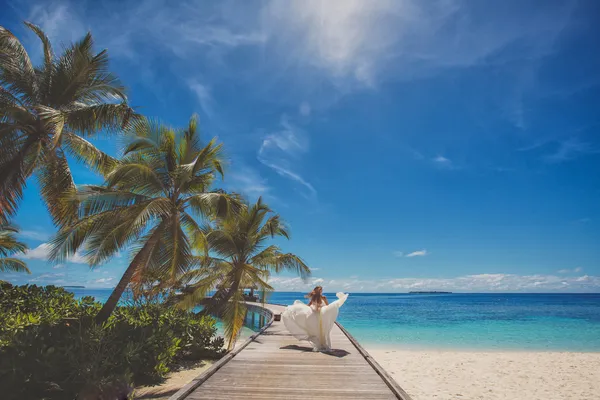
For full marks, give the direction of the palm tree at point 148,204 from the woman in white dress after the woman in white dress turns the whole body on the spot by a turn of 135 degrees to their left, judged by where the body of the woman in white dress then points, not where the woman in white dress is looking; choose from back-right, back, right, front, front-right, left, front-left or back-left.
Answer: front-right

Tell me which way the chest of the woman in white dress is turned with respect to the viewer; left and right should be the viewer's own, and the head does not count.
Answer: facing away from the viewer

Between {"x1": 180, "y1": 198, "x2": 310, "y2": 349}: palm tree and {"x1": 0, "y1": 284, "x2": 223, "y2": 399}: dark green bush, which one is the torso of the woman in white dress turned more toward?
the palm tree

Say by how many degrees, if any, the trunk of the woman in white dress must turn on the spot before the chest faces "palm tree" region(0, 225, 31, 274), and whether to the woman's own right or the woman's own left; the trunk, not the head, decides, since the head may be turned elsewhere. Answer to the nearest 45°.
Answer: approximately 45° to the woman's own left

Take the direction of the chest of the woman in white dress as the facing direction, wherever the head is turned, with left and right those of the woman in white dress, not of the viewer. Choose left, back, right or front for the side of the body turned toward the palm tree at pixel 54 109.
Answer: left
